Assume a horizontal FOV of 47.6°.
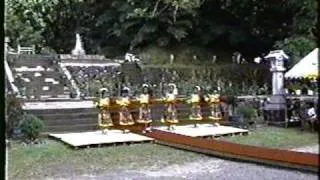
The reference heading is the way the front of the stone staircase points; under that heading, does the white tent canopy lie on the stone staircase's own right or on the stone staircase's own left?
on the stone staircase's own left

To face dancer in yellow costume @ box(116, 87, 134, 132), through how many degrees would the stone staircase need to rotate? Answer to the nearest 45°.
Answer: approximately 45° to its left

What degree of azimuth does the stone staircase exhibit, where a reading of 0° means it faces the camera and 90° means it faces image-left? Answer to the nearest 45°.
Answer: approximately 0°

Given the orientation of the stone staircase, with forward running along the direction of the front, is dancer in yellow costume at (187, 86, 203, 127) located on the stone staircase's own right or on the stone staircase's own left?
on the stone staircase's own left

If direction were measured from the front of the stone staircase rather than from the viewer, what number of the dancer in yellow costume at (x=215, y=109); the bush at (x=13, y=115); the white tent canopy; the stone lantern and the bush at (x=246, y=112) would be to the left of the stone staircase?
4

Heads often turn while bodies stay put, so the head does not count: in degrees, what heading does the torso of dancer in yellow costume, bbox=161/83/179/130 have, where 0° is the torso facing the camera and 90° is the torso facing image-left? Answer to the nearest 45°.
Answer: approximately 45°

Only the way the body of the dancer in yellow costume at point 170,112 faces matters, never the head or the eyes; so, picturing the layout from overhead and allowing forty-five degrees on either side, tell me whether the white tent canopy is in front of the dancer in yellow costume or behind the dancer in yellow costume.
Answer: behind

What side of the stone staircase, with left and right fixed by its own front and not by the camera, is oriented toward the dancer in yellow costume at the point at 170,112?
left
